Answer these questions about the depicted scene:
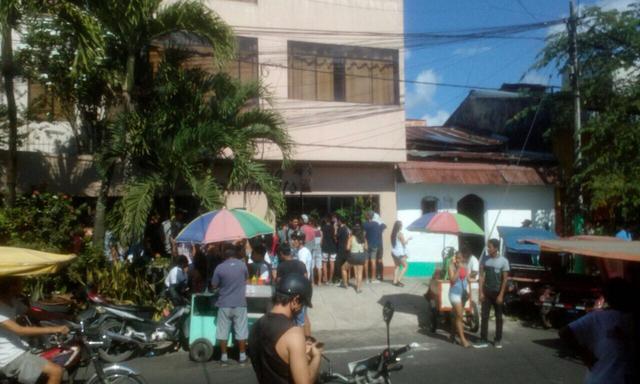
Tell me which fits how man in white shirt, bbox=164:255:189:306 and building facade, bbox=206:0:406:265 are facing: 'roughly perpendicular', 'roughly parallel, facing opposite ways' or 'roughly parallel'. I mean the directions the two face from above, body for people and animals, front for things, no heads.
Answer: roughly perpendicular

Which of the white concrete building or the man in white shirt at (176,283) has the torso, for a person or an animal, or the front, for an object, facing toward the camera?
the white concrete building

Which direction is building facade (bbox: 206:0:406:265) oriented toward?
toward the camera

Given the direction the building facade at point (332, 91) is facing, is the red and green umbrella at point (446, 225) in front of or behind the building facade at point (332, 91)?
in front

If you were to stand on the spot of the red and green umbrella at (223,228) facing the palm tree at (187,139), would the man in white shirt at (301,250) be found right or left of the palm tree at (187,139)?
right

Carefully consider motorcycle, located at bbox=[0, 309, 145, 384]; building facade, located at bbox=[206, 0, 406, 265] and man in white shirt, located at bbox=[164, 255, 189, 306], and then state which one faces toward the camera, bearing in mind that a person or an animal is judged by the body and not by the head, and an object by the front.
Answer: the building facade

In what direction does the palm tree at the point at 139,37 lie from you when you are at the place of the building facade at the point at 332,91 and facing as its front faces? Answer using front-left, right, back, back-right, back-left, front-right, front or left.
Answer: front-right

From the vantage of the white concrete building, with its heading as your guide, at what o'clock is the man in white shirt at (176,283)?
The man in white shirt is roughly at 1 o'clock from the white concrete building.

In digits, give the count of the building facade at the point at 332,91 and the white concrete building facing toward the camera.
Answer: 2

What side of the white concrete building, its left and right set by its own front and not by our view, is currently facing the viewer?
front

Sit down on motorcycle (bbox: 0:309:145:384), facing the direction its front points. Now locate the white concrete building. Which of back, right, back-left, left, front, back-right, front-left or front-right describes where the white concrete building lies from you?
front-left

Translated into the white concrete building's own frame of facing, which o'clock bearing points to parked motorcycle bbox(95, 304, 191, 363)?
The parked motorcycle is roughly at 1 o'clock from the white concrete building.

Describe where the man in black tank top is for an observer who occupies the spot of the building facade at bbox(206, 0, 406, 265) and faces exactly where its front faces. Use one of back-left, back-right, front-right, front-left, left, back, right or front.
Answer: front

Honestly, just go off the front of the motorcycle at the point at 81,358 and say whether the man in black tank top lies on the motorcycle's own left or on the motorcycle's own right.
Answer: on the motorcycle's own right
